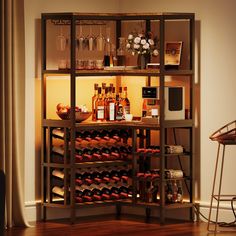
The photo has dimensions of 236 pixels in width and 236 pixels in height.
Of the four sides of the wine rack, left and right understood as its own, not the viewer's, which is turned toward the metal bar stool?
left

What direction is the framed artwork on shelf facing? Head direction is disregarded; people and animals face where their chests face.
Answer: toward the camera

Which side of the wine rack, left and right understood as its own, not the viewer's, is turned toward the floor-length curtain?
right

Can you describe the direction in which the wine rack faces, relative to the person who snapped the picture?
facing the viewer
